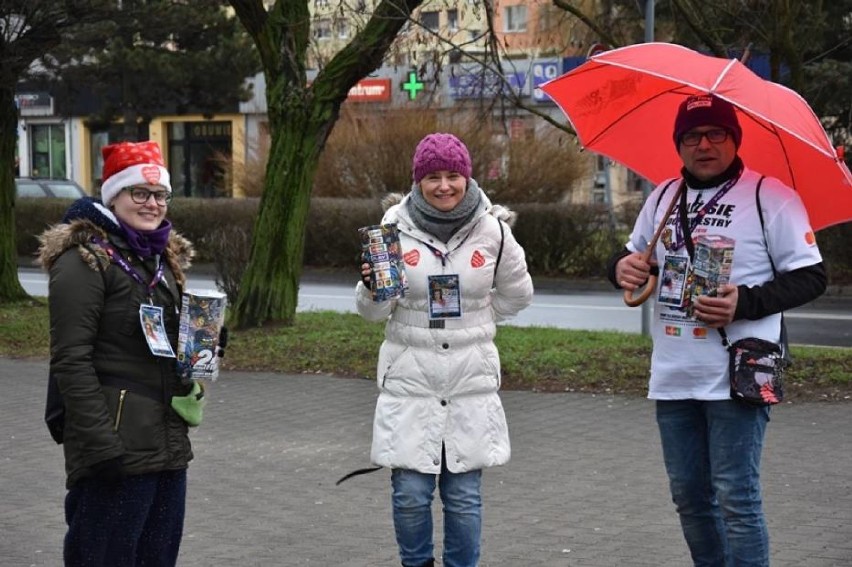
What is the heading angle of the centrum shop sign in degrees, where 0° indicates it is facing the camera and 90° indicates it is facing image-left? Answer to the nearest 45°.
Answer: approximately 0°

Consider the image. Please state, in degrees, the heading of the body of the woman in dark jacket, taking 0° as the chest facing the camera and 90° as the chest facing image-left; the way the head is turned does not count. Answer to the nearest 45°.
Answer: approximately 315°

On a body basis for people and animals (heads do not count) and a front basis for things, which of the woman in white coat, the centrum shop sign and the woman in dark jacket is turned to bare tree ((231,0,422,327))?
the centrum shop sign

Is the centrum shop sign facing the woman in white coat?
yes

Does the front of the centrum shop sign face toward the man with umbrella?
yes

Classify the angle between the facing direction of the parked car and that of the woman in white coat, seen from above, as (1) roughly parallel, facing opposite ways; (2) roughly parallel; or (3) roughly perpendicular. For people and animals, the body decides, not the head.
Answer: roughly perpendicular

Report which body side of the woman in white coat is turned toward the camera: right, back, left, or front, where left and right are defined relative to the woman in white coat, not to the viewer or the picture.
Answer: front

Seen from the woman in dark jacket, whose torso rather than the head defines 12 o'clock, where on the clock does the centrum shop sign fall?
The centrum shop sign is roughly at 8 o'clock from the woman in dark jacket.
